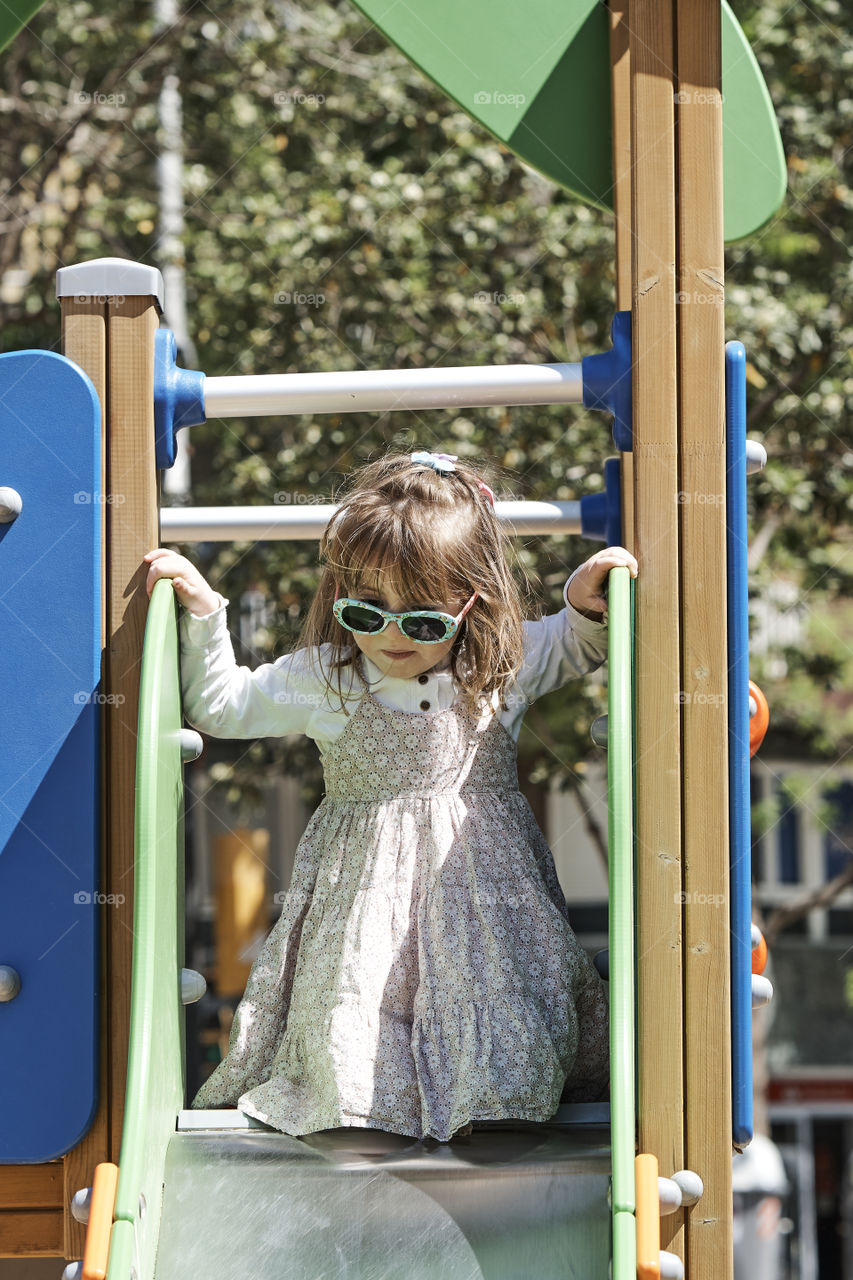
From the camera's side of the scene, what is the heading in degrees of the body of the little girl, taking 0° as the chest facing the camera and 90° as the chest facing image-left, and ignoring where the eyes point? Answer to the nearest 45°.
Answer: approximately 0°
